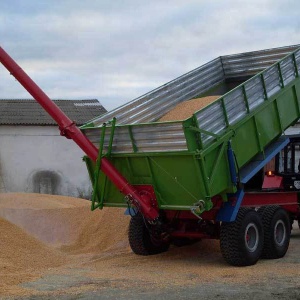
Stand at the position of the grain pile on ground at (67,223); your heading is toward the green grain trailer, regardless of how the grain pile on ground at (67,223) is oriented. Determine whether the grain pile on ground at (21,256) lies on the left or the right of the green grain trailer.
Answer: right

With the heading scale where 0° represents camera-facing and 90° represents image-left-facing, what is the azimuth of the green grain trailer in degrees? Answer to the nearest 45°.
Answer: approximately 225°

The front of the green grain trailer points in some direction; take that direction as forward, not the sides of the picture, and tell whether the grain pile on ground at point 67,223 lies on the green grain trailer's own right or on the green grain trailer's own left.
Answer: on the green grain trailer's own left
